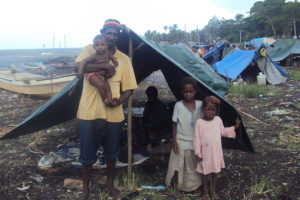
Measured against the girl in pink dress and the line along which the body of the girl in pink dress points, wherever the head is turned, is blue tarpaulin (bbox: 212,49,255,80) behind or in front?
behind

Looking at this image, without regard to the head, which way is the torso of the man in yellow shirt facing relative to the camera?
toward the camera

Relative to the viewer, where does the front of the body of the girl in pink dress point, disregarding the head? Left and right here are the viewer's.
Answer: facing the viewer

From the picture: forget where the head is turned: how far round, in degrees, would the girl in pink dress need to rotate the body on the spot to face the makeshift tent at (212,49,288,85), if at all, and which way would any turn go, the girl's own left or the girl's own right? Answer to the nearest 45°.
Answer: approximately 180°

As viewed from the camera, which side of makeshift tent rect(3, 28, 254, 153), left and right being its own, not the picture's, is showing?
front

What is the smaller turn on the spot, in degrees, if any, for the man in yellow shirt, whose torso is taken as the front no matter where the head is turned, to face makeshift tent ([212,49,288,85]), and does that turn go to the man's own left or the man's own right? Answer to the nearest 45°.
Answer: approximately 135° to the man's own left

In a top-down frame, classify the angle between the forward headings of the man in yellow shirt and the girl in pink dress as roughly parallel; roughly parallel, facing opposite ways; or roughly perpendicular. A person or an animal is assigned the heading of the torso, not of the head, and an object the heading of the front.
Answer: roughly parallel

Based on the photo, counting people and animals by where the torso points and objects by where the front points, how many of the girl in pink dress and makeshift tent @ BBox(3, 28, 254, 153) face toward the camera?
2

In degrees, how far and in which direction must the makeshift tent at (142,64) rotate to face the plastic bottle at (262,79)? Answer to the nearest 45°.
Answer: approximately 135° to its left
